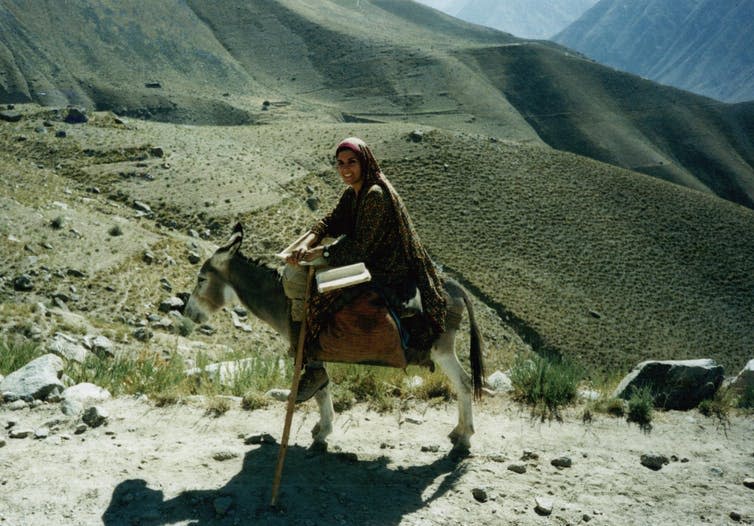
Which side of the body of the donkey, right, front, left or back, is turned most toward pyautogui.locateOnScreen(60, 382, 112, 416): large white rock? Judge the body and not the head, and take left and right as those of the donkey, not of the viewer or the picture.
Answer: front

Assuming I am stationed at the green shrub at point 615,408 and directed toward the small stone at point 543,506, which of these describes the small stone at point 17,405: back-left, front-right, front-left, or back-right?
front-right

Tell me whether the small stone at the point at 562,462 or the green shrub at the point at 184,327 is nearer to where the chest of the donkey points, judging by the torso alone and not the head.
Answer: the green shrub

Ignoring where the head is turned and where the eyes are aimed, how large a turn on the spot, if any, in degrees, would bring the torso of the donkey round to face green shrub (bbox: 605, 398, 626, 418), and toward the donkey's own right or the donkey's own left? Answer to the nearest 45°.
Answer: approximately 180°

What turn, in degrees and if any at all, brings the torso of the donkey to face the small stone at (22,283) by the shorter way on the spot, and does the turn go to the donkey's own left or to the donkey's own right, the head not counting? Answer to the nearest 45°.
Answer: approximately 45° to the donkey's own right

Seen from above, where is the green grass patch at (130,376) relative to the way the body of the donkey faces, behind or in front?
in front

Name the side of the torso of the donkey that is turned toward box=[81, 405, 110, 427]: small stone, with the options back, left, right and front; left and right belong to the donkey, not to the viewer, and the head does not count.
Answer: front

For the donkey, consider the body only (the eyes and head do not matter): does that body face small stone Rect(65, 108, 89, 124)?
no

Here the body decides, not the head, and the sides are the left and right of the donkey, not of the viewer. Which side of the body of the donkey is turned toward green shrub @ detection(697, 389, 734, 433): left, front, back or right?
back

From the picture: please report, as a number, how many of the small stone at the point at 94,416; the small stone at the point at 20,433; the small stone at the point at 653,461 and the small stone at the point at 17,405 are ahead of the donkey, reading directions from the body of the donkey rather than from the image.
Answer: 3

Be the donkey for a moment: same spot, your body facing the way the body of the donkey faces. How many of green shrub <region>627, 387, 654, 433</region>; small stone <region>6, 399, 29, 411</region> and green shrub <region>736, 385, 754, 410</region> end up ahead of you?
1

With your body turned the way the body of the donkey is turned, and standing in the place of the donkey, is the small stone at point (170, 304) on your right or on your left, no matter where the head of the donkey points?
on your right

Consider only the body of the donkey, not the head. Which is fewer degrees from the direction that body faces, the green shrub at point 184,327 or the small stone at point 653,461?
the green shrub

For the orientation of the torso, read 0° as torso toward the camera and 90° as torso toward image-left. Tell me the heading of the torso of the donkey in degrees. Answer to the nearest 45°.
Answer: approximately 90°

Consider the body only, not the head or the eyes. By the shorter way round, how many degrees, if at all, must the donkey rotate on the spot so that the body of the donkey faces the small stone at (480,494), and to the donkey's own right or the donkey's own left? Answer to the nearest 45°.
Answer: approximately 135° to the donkey's own left

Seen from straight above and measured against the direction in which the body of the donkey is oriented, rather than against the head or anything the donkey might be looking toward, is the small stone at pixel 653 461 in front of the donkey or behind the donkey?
behind
